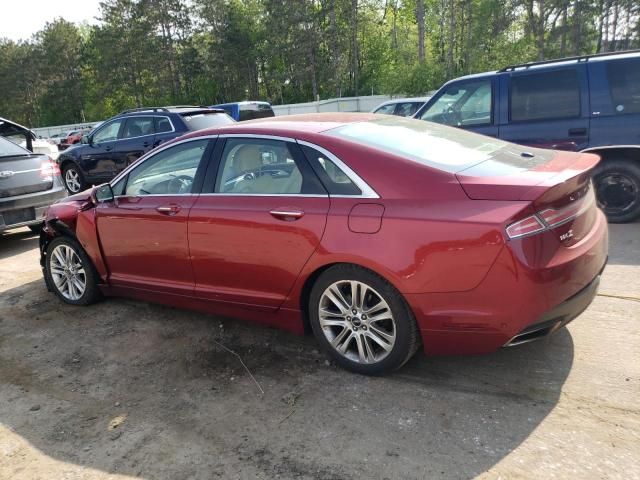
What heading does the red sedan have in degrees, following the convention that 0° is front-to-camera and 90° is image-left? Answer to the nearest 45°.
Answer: approximately 135°

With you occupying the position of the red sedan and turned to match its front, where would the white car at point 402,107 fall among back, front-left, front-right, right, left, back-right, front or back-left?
front-right
